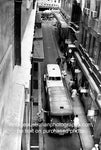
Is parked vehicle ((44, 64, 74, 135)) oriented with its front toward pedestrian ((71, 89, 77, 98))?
no
